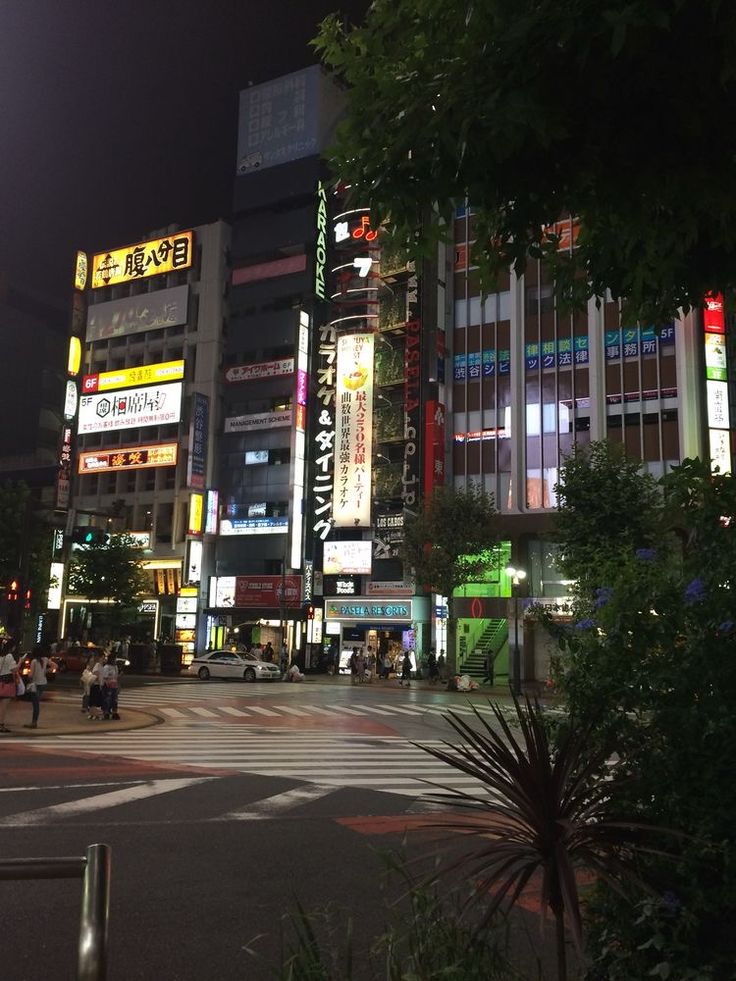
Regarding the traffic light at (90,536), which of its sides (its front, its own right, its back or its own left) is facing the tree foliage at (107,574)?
back

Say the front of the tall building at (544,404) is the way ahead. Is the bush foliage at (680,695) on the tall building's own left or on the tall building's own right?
on the tall building's own left

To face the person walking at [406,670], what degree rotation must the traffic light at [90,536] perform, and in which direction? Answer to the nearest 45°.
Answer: approximately 135° to its left

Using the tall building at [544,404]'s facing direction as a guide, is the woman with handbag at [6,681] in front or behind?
in front

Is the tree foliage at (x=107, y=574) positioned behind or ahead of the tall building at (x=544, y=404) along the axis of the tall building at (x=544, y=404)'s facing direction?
ahead

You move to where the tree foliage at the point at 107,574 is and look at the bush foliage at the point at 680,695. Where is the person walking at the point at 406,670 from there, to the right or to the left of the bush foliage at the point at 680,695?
left

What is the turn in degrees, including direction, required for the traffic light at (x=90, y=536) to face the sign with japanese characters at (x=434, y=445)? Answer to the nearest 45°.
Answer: approximately 135° to its left

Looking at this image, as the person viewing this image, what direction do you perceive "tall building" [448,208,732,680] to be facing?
facing the viewer and to the left of the viewer
